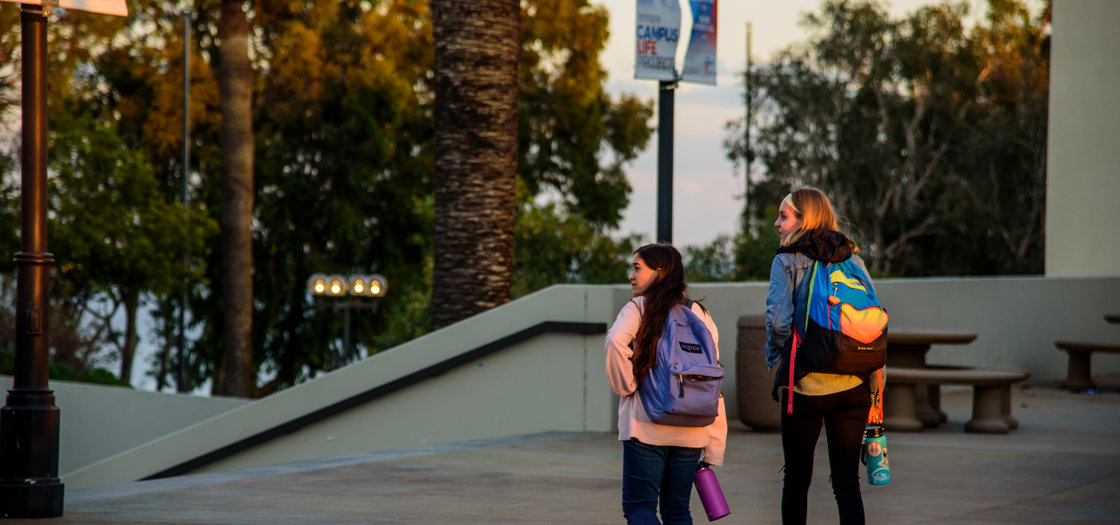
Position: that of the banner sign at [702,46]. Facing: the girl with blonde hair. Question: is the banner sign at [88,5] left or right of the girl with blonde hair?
right

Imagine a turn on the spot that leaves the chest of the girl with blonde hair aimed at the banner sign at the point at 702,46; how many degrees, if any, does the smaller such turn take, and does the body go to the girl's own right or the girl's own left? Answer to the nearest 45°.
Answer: approximately 45° to the girl's own right

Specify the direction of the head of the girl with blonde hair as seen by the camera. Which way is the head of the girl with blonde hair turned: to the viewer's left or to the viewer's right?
to the viewer's left

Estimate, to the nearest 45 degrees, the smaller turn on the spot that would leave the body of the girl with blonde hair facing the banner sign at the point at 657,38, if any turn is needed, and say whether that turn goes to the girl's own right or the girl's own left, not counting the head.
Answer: approximately 45° to the girl's own right

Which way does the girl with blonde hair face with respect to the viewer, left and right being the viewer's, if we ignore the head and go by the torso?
facing away from the viewer and to the left of the viewer

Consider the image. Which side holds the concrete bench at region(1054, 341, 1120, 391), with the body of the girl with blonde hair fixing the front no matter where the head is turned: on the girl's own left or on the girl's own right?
on the girl's own right

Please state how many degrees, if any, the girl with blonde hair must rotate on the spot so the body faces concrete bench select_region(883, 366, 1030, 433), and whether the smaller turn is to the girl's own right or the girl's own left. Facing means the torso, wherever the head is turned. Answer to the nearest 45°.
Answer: approximately 45° to the girl's own right
